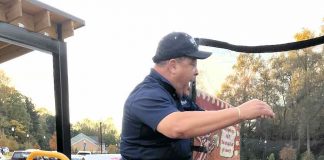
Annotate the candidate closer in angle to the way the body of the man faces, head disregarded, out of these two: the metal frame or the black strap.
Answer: the black strap

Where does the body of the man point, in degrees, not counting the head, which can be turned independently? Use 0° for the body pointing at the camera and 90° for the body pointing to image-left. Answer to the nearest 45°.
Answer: approximately 270°

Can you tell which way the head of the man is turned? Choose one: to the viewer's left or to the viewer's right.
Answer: to the viewer's right

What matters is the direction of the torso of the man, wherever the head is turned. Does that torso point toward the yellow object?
no

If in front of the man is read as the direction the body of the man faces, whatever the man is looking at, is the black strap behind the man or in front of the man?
in front

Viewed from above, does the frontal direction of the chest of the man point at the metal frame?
no

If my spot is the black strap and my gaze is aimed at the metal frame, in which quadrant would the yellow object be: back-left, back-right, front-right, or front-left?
front-left

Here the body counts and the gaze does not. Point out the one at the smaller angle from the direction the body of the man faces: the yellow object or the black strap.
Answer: the black strap

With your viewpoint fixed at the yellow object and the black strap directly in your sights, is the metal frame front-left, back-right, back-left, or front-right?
back-left
